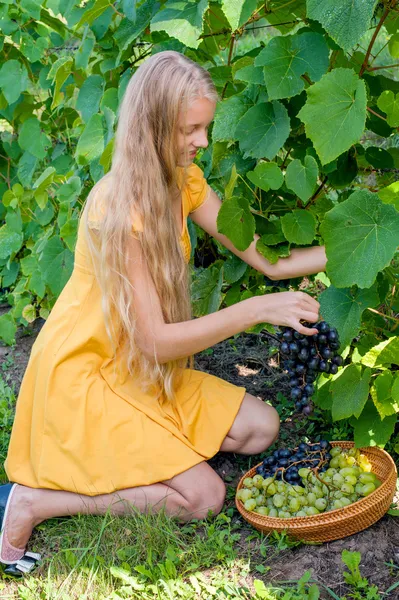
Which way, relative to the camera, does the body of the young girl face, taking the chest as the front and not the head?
to the viewer's right

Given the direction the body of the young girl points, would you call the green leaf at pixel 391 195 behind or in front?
in front

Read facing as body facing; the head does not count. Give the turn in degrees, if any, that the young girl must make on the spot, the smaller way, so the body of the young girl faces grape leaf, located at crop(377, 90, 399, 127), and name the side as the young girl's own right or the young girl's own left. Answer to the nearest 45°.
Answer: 0° — they already face it
